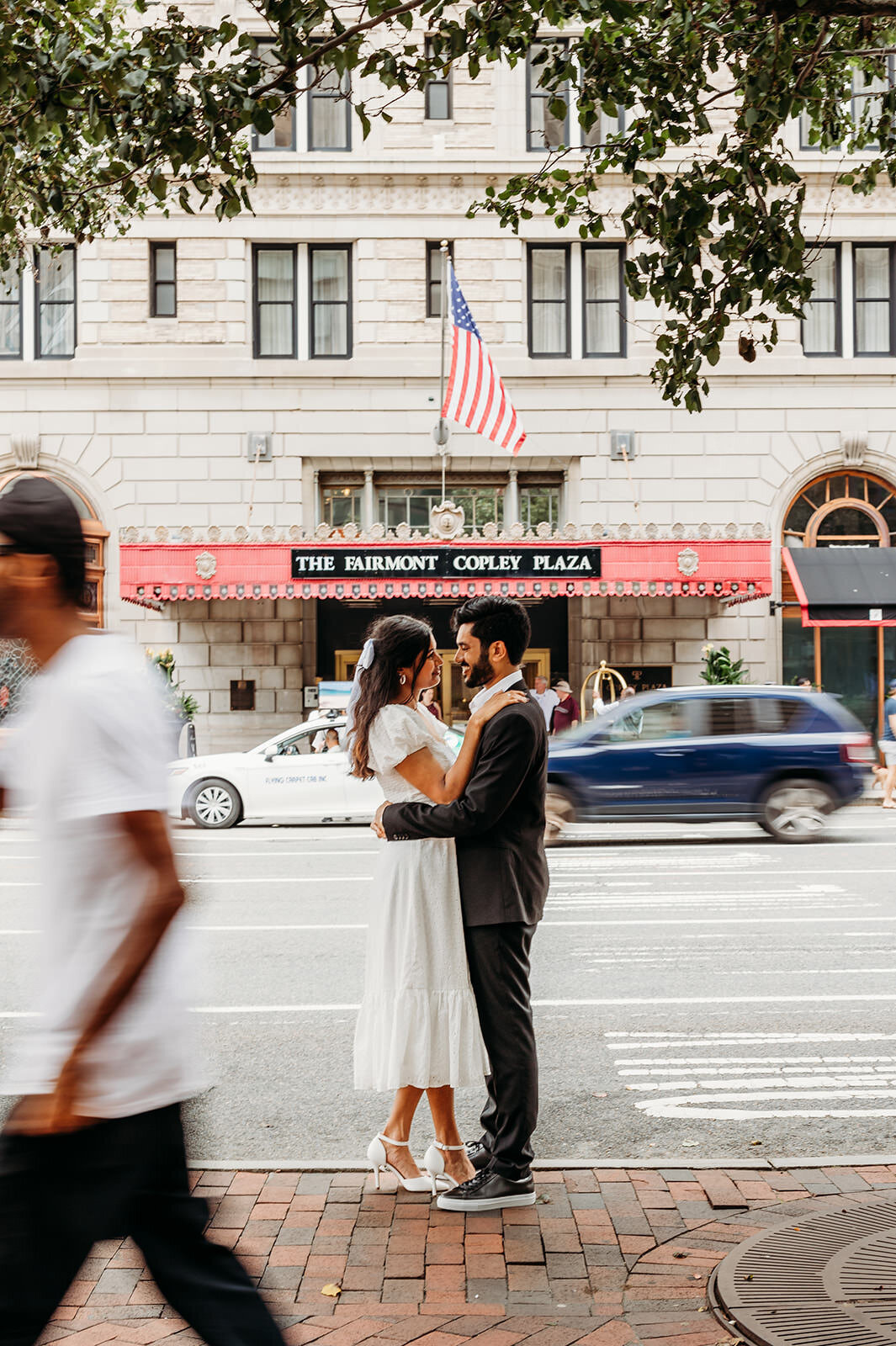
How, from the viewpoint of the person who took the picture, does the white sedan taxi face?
facing to the left of the viewer

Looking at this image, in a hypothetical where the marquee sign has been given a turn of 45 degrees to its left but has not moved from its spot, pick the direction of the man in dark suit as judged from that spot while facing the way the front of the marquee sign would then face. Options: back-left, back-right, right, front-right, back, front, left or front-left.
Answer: front-right

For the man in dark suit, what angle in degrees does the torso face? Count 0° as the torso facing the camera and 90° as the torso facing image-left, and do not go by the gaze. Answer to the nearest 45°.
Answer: approximately 90°

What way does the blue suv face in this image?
to the viewer's left

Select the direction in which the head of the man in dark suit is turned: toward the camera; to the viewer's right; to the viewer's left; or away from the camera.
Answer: to the viewer's left

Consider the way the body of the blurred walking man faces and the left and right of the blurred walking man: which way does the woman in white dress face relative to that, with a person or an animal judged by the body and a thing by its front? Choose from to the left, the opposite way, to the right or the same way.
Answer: the opposite way

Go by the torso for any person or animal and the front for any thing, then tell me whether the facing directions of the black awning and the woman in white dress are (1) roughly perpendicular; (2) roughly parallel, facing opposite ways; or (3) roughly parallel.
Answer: roughly perpendicular

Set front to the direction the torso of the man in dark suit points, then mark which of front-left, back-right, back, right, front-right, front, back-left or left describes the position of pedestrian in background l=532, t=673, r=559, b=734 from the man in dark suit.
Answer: right

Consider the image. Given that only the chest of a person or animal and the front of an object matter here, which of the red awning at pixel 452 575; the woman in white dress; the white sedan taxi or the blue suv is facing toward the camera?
the red awning

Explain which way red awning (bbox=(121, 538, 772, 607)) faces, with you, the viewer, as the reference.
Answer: facing the viewer

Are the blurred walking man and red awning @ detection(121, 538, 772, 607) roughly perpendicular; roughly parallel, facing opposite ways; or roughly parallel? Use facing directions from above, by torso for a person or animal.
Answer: roughly perpendicular

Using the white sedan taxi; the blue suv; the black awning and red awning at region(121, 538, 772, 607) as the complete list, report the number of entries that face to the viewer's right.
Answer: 0

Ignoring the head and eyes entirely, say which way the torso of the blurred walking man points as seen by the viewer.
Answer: to the viewer's left

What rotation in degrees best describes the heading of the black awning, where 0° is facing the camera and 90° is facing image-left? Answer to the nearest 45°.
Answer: approximately 0°

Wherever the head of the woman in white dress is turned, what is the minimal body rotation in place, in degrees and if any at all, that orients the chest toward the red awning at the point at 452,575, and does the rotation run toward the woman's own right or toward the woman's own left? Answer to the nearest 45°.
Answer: approximately 90° to the woman's own left

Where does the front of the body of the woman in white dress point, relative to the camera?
to the viewer's right
